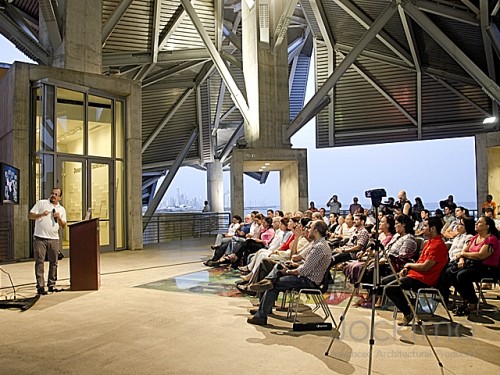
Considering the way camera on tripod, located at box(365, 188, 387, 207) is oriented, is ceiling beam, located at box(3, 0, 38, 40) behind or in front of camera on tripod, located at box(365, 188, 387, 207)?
in front

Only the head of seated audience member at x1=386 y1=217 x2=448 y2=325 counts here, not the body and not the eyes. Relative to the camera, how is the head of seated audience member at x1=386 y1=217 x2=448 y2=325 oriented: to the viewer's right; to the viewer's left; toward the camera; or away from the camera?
to the viewer's left

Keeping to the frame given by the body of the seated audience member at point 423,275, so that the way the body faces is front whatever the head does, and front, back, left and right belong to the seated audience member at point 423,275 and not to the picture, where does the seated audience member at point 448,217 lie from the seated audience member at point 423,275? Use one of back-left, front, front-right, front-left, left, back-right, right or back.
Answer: right

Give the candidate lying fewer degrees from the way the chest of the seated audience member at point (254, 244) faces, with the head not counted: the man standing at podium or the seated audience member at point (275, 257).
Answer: the man standing at podium

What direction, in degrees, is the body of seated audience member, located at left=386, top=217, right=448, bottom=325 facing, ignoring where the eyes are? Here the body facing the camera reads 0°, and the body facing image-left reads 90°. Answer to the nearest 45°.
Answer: approximately 90°

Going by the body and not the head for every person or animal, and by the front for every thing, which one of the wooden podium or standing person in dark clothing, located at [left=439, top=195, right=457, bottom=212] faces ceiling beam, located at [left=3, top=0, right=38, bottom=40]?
the standing person in dark clothing

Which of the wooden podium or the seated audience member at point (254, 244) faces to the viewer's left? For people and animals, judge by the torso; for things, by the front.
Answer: the seated audience member

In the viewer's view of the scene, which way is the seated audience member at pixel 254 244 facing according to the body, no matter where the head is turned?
to the viewer's left

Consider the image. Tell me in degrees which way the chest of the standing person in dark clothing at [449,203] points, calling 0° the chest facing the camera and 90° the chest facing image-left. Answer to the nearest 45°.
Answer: approximately 90°

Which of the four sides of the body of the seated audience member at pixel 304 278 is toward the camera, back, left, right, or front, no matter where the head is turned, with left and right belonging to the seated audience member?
left

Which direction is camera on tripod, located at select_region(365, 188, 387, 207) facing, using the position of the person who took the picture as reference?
facing to the left of the viewer

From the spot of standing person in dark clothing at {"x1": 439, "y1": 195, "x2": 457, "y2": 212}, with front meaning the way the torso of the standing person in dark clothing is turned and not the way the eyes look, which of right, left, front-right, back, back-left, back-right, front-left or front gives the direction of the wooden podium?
front-left

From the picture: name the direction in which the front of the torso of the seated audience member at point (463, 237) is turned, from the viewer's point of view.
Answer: to the viewer's left

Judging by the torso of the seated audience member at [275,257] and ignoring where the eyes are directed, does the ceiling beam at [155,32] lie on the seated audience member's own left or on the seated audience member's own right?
on the seated audience member's own right

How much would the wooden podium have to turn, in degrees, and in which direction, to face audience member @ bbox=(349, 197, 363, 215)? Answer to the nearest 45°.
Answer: approximately 45° to its left

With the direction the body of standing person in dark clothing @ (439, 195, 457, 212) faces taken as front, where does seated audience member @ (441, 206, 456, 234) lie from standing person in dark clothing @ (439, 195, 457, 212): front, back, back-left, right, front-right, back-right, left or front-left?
left
